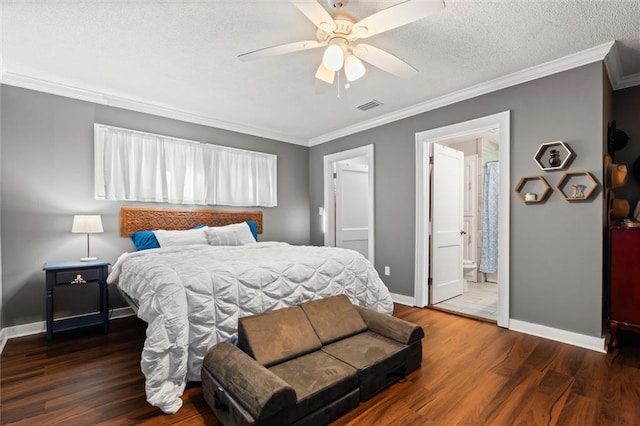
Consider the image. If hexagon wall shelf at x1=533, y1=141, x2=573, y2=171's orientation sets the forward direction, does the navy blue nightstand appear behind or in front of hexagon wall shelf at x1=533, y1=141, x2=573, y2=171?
in front

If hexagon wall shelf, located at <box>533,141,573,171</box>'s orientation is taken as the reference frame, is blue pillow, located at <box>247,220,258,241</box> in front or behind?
in front

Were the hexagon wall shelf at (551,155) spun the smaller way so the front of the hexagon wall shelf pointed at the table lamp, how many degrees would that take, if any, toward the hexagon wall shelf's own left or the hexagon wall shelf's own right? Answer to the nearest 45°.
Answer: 0° — it already faces it

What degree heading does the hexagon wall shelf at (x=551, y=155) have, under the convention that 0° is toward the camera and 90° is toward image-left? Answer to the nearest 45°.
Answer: approximately 45°

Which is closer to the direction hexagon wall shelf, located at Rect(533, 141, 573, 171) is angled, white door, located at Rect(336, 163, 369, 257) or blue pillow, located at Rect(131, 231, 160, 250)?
the blue pillow

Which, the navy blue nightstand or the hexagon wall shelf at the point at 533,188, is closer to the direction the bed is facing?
the hexagon wall shelf

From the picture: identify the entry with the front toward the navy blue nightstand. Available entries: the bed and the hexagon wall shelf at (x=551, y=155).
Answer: the hexagon wall shelf

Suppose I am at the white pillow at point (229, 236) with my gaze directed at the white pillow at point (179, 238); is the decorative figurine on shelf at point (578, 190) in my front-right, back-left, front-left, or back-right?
back-left

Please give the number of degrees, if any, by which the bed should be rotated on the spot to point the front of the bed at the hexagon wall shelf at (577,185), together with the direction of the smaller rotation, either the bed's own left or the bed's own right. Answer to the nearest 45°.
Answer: approximately 45° to the bed's own left

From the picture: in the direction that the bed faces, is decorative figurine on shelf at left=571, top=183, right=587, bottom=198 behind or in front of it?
in front

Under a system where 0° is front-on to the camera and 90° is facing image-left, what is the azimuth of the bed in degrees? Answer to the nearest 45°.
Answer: approximately 315°
